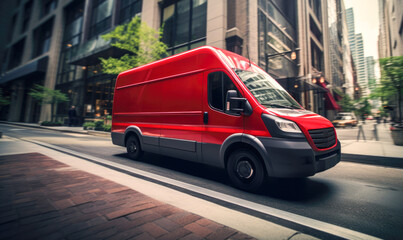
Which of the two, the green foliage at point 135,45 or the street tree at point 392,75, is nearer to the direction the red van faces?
the street tree

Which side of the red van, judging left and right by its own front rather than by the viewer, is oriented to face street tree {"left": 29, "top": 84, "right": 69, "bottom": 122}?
back

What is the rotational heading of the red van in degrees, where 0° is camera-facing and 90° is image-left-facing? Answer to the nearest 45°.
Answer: approximately 315°

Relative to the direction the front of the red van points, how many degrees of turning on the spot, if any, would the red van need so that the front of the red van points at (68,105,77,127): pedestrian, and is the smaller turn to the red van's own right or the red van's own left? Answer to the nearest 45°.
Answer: approximately 180°

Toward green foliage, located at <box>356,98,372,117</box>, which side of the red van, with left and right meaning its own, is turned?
left

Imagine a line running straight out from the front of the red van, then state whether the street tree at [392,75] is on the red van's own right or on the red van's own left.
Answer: on the red van's own left

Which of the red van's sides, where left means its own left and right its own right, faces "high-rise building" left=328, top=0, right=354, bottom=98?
left

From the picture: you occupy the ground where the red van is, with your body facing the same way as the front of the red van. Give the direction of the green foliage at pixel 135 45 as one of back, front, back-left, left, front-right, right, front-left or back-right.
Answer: back
